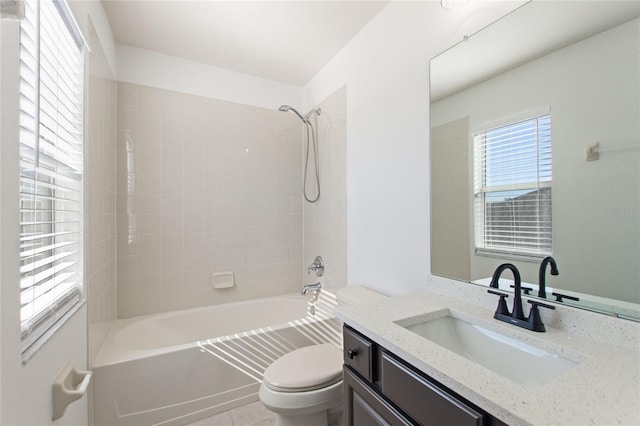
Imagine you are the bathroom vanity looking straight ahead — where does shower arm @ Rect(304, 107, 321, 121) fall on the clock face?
The shower arm is roughly at 3 o'clock from the bathroom vanity.

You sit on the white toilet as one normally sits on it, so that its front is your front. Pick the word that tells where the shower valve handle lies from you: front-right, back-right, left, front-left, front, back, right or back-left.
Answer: back-right

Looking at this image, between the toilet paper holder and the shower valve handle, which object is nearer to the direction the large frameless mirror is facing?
the toilet paper holder

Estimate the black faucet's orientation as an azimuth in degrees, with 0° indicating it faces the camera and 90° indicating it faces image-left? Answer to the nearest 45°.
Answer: approximately 45°

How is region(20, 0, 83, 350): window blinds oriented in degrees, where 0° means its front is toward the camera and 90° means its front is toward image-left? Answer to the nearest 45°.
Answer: approximately 270°

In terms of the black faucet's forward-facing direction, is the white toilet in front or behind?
in front
